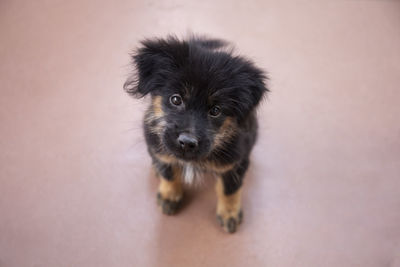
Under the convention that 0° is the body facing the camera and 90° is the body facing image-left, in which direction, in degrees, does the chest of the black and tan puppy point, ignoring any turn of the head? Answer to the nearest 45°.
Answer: approximately 0°
